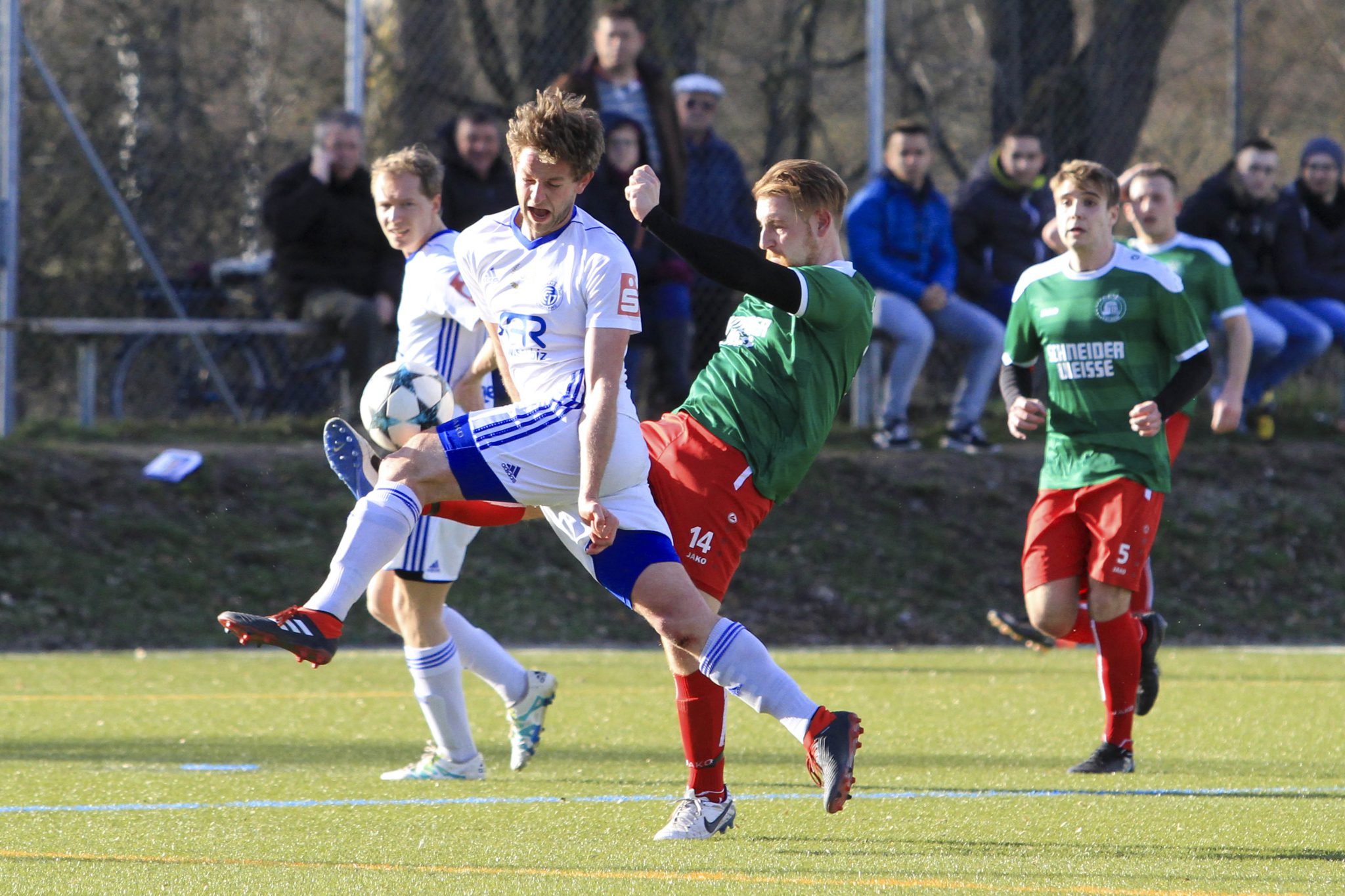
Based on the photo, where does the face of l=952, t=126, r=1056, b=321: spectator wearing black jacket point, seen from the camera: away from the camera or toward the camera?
toward the camera

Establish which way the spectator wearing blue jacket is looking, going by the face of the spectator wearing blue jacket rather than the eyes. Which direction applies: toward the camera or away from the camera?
toward the camera

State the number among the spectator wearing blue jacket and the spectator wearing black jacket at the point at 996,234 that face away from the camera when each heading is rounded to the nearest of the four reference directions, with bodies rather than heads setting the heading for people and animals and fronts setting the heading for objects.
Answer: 0

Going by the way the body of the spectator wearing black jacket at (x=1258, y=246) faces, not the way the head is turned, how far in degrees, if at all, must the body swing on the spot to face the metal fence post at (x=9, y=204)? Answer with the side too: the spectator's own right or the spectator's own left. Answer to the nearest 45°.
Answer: approximately 90° to the spectator's own right

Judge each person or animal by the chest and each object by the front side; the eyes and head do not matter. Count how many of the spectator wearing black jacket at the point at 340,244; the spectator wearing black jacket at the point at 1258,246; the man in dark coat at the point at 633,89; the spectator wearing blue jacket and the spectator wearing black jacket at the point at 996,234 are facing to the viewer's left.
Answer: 0

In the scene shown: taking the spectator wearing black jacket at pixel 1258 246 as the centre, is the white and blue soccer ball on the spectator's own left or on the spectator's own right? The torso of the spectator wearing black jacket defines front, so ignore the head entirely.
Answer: on the spectator's own right

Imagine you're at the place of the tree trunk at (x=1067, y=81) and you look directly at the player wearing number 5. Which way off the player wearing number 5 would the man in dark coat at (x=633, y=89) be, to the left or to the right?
right

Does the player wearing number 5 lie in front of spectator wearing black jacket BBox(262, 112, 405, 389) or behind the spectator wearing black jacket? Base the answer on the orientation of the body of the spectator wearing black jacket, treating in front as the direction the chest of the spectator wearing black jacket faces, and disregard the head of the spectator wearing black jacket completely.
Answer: in front

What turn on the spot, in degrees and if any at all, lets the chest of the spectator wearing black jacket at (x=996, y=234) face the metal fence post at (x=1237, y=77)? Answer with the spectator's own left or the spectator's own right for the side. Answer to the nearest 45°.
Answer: approximately 90° to the spectator's own left

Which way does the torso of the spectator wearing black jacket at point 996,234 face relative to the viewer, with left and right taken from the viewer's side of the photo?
facing the viewer and to the right of the viewer

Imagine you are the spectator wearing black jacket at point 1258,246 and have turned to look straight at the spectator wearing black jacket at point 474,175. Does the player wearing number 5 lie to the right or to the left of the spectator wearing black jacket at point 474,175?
left

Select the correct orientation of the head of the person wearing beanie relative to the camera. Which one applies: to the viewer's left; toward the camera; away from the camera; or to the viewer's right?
toward the camera

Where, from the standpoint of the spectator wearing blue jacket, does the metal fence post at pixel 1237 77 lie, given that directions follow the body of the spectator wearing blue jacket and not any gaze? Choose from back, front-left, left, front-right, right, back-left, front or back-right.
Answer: left
